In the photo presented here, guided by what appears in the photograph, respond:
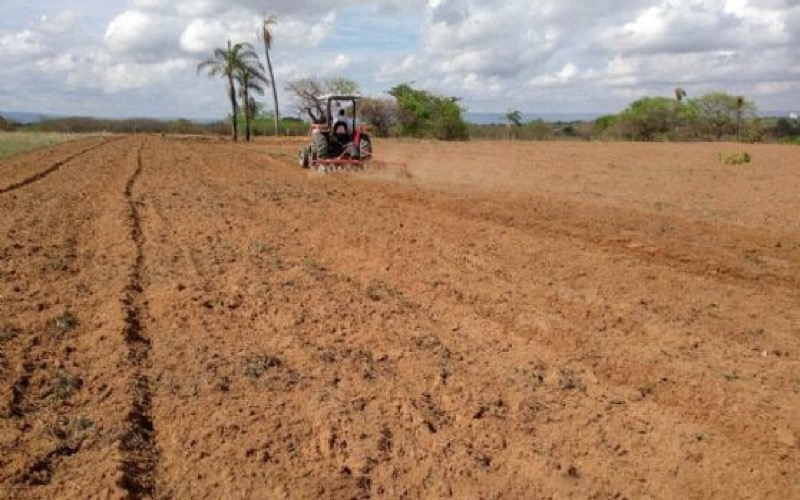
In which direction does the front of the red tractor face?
away from the camera

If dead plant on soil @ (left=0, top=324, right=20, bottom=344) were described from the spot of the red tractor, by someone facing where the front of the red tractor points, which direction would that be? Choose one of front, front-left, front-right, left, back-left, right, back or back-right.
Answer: back

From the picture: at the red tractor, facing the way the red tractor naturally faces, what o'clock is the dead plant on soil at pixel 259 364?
The dead plant on soil is roughly at 6 o'clock from the red tractor.

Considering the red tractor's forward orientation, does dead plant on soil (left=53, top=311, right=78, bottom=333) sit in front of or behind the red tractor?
behind
